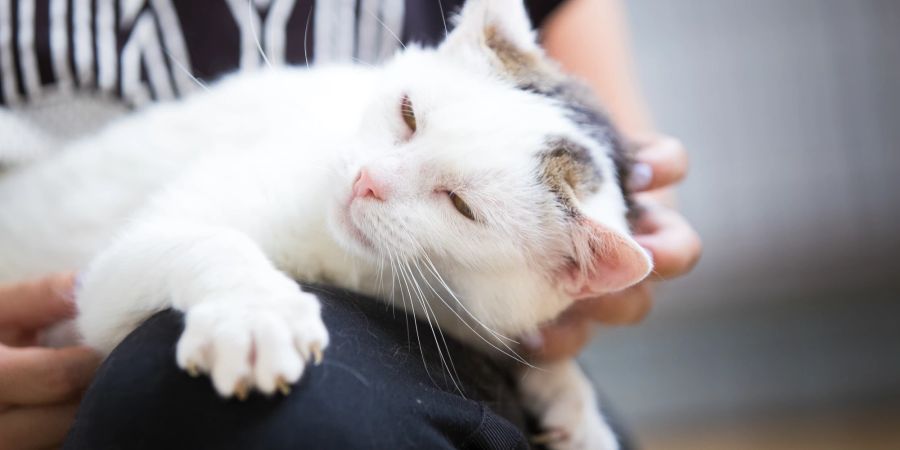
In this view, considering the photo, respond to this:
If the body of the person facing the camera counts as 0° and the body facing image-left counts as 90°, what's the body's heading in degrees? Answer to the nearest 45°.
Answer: approximately 0°
